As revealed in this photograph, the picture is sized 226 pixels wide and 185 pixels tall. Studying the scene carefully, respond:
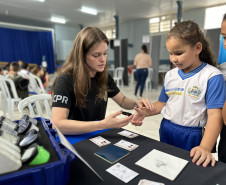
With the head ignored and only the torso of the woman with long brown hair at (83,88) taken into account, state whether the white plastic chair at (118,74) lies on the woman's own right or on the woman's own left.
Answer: on the woman's own left

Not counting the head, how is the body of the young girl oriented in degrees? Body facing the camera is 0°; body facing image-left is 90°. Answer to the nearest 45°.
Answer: approximately 45°

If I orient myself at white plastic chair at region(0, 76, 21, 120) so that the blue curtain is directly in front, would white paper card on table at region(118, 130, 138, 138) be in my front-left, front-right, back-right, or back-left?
back-right

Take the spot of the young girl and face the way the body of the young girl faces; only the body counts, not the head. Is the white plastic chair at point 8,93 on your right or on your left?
on your right

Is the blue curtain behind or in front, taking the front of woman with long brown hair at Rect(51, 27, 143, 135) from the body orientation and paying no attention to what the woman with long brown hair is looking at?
behind

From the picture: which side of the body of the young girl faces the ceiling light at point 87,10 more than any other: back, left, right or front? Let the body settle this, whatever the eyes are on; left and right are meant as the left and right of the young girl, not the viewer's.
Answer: right

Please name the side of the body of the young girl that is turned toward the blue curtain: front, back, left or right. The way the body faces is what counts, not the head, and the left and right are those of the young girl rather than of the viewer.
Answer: right

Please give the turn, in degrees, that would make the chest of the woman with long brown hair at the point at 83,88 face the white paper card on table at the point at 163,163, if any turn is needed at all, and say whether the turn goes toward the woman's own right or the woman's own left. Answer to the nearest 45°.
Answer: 0° — they already face it

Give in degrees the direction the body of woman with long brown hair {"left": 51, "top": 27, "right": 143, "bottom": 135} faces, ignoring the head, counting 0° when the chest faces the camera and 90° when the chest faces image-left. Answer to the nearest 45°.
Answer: approximately 315°
